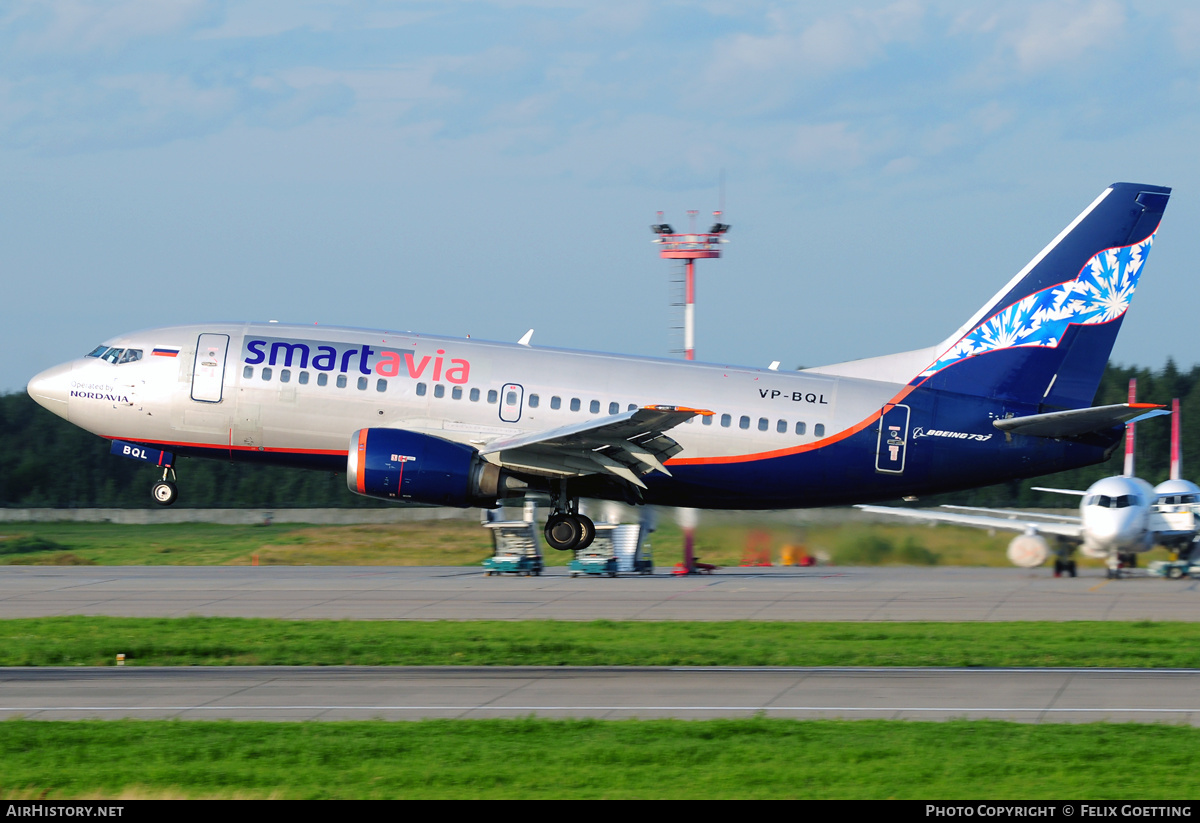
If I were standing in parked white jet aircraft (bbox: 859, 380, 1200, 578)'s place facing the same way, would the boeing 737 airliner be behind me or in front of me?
in front

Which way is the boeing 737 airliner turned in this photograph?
to the viewer's left

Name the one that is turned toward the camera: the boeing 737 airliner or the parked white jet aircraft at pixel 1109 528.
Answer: the parked white jet aircraft

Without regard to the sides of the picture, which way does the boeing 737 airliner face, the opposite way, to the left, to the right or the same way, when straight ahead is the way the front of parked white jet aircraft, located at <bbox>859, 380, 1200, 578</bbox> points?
to the right

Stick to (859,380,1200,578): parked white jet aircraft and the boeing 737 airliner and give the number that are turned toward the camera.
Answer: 1

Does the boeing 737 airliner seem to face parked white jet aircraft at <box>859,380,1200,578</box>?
no

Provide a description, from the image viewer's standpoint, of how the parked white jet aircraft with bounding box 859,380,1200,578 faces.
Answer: facing the viewer
